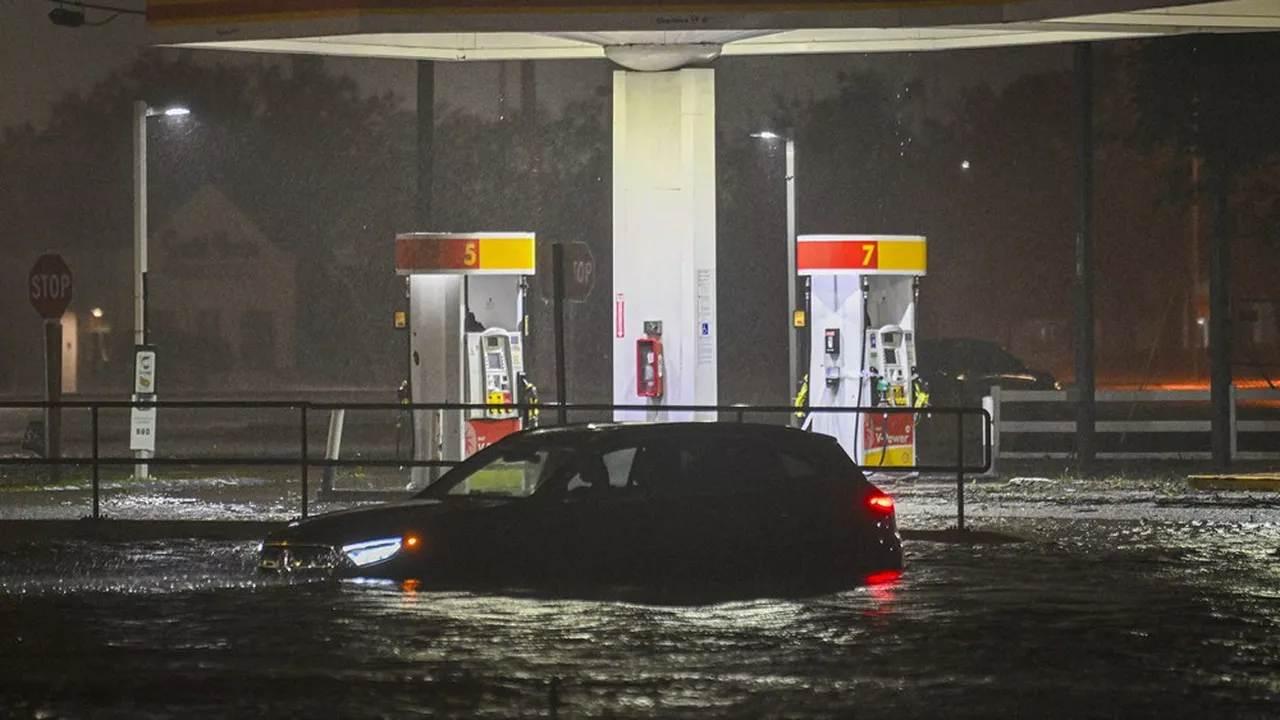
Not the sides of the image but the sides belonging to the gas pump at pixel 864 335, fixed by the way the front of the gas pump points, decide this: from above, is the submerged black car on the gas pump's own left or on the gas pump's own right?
on the gas pump's own right

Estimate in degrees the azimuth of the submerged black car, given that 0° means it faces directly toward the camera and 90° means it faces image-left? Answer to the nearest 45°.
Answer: approximately 45°

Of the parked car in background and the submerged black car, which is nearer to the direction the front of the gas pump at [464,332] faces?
the submerged black car

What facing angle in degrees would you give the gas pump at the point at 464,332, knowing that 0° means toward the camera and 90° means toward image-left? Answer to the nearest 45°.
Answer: approximately 315°

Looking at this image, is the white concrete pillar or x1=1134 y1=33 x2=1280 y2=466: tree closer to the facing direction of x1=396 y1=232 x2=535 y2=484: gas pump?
the white concrete pillar

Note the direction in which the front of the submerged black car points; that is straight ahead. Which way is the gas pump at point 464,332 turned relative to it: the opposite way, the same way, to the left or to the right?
to the left

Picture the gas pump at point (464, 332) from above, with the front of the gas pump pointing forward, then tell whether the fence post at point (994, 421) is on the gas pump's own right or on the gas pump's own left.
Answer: on the gas pump's own left

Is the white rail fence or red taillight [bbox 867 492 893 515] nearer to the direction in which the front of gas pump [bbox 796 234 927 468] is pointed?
the red taillight

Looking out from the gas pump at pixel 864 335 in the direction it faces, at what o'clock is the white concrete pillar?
The white concrete pillar is roughly at 3 o'clock from the gas pump.

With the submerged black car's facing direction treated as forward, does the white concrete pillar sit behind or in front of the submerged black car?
behind

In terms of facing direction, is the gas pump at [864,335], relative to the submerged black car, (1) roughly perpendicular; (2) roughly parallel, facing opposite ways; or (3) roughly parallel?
roughly perpendicular
